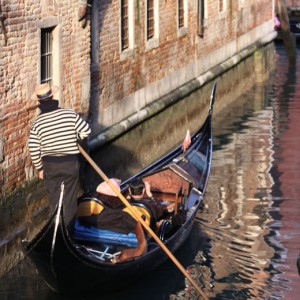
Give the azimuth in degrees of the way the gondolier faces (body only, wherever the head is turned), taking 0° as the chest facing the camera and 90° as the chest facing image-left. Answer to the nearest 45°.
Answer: approximately 180°

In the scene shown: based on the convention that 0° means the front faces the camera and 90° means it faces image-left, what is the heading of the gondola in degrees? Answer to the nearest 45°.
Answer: approximately 225°

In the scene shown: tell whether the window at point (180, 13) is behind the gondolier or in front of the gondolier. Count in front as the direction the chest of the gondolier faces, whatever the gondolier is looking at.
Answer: in front

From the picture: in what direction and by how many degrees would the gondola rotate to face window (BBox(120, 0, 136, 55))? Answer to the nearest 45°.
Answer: approximately 45° to its left

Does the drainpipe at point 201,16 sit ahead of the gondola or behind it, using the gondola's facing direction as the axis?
ahead
